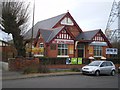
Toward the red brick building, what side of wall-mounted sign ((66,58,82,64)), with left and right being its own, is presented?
back

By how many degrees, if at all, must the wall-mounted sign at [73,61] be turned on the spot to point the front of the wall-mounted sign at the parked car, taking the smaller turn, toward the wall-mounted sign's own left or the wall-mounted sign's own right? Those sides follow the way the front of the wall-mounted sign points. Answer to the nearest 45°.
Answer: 0° — it already faces it

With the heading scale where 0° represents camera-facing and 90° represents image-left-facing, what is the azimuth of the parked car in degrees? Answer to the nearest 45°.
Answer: approximately 45°

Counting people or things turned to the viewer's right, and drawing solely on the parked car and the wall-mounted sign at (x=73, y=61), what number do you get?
0

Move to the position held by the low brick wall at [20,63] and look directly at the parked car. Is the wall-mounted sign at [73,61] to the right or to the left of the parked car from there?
left

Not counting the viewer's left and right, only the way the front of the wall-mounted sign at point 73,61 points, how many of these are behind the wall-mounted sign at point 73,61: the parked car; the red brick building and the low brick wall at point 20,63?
1

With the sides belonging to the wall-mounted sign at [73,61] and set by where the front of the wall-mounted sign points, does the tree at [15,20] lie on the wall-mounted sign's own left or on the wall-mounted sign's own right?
on the wall-mounted sign's own right

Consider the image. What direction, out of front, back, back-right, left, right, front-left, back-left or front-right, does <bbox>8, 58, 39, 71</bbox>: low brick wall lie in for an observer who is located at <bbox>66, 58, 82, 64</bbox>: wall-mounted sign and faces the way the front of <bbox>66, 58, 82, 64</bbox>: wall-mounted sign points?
front-right

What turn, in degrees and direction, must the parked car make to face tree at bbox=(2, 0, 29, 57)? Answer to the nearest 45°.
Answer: approximately 45° to its right

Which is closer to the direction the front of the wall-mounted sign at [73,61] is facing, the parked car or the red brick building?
the parked car

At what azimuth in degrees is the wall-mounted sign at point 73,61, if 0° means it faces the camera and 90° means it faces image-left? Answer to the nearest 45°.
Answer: approximately 0°
